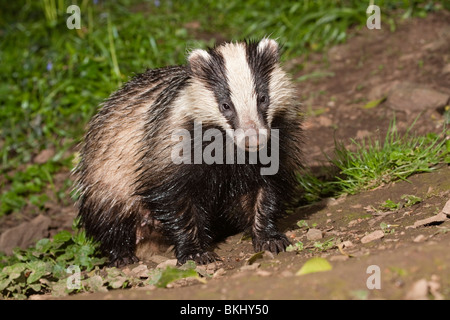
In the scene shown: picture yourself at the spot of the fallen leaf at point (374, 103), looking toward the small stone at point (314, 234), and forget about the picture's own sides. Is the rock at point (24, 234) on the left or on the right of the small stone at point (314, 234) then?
right

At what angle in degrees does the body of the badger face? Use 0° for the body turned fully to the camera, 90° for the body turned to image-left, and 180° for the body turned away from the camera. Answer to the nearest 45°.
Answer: approximately 315°

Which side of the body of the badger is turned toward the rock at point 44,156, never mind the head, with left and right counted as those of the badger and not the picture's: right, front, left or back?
back

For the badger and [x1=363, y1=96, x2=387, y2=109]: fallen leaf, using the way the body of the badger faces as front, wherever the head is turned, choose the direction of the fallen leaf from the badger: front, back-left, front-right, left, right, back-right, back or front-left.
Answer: left

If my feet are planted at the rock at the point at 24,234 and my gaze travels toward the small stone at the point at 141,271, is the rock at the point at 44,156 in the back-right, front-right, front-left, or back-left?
back-left

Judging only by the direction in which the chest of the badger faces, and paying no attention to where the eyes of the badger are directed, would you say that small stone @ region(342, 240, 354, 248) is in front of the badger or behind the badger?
in front

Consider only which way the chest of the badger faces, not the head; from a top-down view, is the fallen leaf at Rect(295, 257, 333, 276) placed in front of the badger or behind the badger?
in front

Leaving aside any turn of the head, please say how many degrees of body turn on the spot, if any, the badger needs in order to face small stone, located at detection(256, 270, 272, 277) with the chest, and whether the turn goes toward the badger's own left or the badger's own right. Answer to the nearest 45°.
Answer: approximately 45° to the badger's own right

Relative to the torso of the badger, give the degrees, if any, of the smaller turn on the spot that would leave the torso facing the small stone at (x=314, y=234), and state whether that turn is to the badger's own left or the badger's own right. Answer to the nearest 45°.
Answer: approximately 45° to the badger's own left

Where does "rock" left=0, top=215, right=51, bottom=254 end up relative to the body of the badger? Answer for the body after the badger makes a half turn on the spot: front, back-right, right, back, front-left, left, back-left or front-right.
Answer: front
